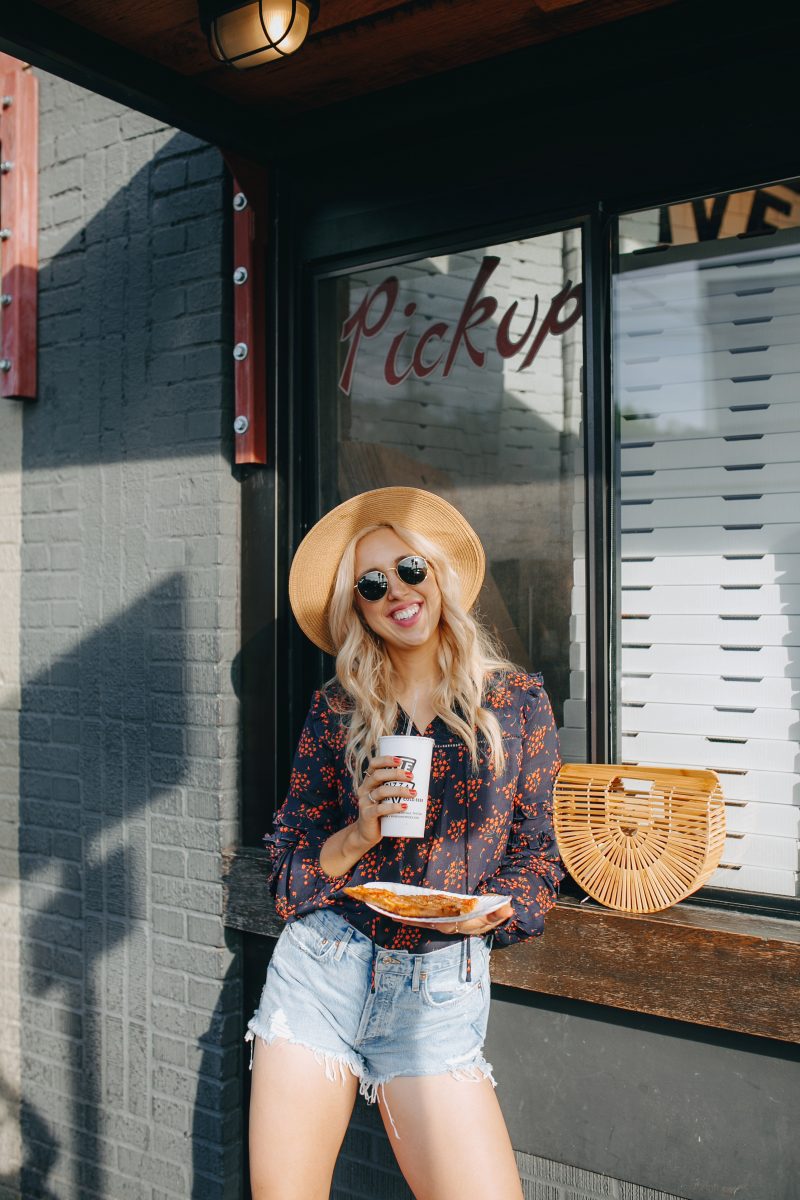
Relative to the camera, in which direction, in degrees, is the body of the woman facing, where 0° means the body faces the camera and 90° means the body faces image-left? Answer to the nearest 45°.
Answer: approximately 0°

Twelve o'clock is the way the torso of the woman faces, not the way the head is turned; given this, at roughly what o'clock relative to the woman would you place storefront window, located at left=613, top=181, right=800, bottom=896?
The storefront window is roughly at 8 o'clock from the woman.

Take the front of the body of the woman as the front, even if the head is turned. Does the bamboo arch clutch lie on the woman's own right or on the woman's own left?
on the woman's own left
